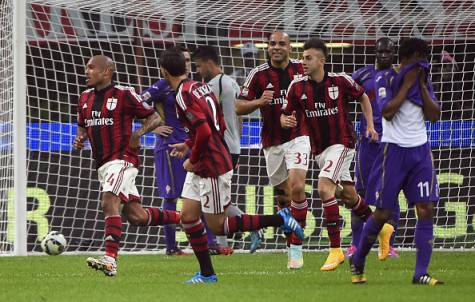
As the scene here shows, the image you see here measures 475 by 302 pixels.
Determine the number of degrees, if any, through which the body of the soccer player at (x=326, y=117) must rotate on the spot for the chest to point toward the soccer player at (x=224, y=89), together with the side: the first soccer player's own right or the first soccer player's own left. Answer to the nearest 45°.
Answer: approximately 90° to the first soccer player's own right

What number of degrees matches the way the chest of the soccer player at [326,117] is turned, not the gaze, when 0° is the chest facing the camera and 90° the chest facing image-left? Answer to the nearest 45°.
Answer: approximately 45°

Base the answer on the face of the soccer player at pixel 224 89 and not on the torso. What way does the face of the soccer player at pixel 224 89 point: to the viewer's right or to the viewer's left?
to the viewer's left
